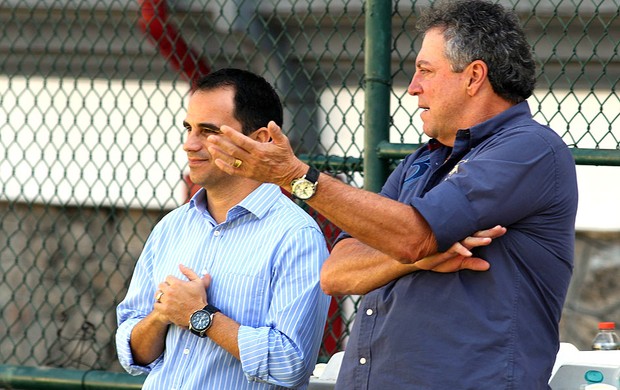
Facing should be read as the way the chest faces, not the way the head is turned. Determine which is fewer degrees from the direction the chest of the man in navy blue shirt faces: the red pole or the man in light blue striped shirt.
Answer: the man in light blue striped shirt

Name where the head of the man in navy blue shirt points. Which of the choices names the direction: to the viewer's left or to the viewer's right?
to the viewer's left

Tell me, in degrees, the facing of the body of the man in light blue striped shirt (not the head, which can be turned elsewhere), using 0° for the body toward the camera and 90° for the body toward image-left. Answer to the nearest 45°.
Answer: approximately 45°

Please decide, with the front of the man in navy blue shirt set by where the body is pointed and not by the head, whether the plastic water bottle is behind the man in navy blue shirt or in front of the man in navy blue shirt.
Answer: behind

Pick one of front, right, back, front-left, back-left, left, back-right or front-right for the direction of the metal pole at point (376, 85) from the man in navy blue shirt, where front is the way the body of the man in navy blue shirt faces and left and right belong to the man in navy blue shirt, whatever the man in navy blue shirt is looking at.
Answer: back-right

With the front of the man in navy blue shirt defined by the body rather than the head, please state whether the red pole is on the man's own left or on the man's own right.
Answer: on the man's own right

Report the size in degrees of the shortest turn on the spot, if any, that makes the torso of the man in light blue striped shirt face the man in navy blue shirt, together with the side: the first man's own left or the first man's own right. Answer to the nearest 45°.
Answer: approximately 90° to the first man's own left

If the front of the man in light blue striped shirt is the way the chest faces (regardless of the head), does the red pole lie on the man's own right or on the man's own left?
on the man's own right

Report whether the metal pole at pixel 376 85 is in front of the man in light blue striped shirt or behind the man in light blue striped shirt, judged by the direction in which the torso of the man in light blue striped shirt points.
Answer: behind

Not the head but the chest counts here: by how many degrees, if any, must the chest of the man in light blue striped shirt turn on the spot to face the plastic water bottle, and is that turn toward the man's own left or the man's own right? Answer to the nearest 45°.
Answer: approximately 135° to the man's own left
